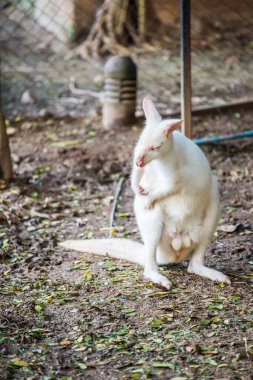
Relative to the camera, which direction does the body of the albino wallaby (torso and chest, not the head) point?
toward the camera

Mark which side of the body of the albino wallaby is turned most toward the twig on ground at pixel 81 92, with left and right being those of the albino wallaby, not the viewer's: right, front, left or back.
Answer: back

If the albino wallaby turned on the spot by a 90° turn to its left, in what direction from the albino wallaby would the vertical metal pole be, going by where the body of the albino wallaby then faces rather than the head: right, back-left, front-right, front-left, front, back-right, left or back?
left

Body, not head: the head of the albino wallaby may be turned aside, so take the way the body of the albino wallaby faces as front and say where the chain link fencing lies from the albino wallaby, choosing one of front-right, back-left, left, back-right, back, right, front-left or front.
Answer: back

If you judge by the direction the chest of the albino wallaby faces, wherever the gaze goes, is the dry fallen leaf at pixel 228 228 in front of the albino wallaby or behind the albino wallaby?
behind

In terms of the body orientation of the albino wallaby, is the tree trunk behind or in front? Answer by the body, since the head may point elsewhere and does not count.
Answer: behind
